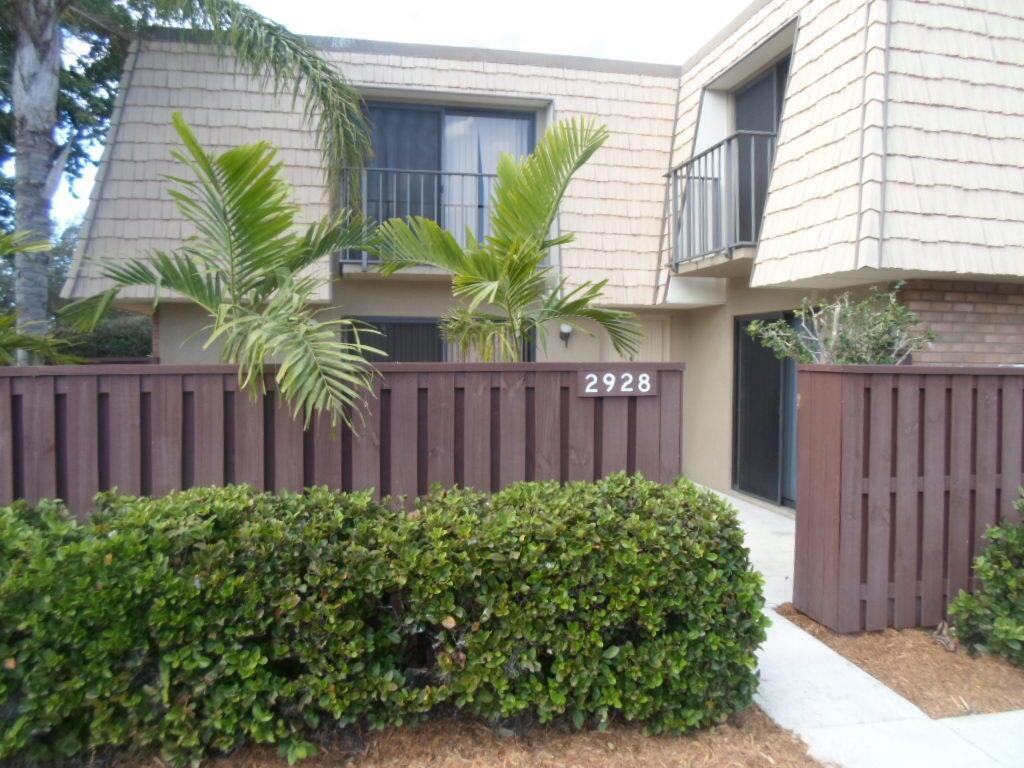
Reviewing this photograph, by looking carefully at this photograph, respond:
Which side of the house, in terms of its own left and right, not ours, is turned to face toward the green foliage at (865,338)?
front

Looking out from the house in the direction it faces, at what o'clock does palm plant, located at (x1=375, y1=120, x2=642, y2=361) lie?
The palm plant is roughly at 1 o'clock from the house.

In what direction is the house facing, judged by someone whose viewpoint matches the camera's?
facing the viewer

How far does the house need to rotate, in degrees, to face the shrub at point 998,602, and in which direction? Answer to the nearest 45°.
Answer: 0° — it already faces it

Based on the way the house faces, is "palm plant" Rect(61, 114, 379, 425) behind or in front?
in front

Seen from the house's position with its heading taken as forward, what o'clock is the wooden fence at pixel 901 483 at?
The wooden fence is roughly at 12 o'clock from the house.

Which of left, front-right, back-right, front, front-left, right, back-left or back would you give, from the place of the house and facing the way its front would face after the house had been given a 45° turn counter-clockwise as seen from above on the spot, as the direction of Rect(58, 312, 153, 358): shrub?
back
